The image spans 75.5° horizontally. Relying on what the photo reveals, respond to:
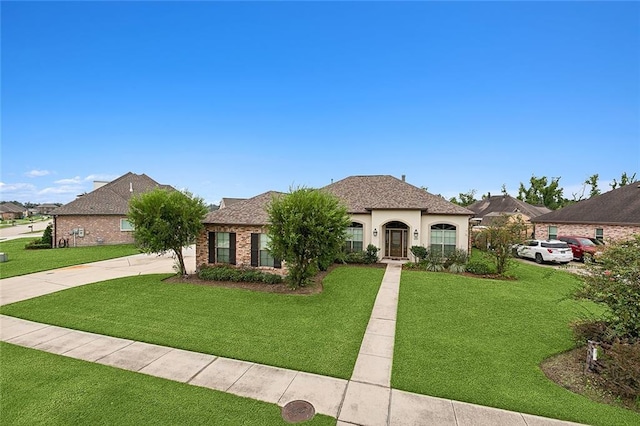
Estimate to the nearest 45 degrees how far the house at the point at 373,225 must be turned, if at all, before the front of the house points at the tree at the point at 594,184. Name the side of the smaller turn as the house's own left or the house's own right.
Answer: approximately 135° to the house's own left

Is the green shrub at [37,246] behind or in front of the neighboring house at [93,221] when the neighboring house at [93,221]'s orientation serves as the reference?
in front

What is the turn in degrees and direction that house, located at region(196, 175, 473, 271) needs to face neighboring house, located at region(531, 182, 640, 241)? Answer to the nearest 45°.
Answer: approximately 90° to its left

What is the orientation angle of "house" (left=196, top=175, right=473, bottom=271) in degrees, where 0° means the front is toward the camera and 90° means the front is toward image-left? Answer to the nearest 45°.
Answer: approximately 0°

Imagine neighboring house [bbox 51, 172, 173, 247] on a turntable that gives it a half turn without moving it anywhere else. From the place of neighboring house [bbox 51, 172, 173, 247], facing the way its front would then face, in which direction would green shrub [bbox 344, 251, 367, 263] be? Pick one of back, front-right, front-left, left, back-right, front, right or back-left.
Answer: front-right

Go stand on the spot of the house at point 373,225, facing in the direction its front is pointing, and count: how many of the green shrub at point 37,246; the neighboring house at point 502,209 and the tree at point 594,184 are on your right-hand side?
1

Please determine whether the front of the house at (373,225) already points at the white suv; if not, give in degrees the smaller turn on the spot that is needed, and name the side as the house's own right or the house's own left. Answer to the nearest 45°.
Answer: approximately 90° to the house's own left

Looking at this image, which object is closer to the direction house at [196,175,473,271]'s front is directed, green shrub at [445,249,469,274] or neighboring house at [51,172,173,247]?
the green shrub

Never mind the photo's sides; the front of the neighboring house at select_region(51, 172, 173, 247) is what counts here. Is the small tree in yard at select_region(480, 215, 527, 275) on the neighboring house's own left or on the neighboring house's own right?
on the neighboring house's own left
